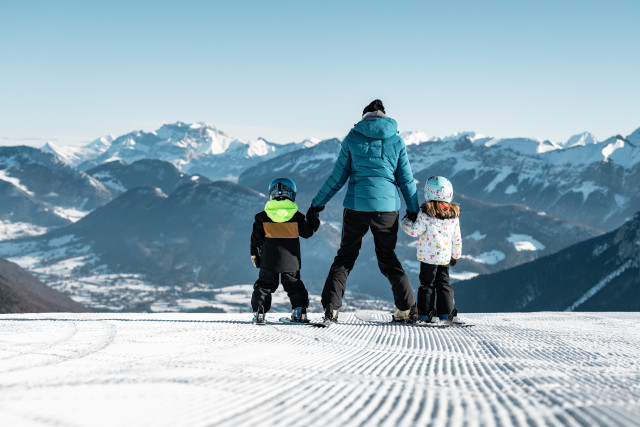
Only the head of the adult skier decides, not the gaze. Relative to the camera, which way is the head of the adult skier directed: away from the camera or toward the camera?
away from the camera

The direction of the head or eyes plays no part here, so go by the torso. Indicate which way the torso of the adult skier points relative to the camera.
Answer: away from the camera
